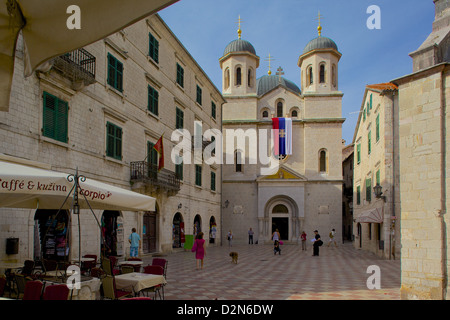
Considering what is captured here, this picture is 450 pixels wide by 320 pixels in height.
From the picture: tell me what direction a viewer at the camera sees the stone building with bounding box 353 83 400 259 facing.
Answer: facing the viewer and to the left of the viewer

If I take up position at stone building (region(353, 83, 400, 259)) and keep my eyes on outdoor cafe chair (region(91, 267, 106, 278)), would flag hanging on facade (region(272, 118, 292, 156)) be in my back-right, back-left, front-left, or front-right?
back-right

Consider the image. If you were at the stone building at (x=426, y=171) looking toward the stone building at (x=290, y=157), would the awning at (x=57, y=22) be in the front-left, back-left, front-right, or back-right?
back-left

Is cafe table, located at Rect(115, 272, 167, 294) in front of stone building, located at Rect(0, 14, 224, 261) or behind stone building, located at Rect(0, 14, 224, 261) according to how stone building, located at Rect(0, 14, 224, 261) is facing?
in front

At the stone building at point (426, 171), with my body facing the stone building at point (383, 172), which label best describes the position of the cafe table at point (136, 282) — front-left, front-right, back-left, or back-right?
back-left

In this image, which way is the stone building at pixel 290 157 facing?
toward the camera

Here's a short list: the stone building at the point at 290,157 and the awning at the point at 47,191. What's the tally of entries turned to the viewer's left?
0

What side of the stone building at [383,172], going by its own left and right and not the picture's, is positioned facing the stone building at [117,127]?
front

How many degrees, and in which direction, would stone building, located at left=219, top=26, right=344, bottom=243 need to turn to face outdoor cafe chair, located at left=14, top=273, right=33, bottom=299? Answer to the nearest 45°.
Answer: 0° — it already faces it

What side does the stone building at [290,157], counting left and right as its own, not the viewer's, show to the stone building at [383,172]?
front

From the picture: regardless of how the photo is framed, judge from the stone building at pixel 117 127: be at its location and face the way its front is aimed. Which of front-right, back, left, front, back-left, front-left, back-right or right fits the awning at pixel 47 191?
front-right

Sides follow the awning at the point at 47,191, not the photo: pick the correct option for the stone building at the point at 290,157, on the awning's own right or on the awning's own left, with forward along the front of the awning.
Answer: on the awning's own left

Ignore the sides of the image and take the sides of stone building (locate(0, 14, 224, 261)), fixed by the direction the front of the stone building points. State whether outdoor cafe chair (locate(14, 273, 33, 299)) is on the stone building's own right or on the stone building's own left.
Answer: on the stone building's own right
